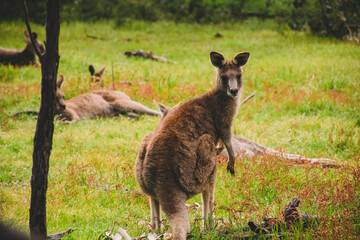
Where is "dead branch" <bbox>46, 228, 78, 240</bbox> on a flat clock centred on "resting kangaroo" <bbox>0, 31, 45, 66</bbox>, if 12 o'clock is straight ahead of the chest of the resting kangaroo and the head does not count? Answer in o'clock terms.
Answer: The dead branch is roughly at 3 o'clock from the resting kangaroo.

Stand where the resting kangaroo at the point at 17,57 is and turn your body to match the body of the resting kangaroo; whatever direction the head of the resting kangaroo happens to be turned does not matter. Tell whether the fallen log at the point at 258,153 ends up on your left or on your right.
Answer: on your right

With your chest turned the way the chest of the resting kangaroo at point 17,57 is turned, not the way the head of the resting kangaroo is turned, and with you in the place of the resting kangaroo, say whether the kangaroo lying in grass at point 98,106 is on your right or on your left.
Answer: on your right

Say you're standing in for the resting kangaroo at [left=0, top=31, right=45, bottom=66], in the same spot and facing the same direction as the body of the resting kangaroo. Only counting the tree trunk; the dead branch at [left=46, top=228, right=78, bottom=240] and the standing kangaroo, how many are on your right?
3

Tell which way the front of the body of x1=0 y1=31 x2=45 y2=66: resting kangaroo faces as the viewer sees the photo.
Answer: to the viewer's right
